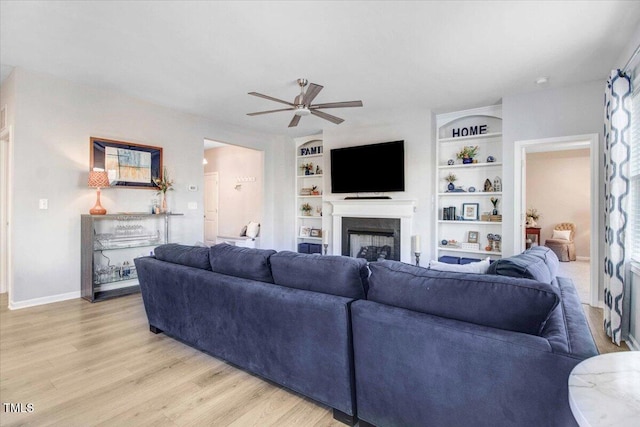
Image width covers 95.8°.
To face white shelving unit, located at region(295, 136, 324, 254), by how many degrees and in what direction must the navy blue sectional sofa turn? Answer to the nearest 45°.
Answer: approximately 45° to its left

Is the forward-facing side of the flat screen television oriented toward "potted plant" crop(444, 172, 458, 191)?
no

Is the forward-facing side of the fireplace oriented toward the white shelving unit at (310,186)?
no

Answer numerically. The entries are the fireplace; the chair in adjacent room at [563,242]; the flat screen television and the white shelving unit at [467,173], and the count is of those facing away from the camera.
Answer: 0

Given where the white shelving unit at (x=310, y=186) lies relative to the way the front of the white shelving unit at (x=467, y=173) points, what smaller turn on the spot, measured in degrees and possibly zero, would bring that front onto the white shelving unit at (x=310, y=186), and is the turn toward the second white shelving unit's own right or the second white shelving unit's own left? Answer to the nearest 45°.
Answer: approximately 45° to the second white shelving unit's own right

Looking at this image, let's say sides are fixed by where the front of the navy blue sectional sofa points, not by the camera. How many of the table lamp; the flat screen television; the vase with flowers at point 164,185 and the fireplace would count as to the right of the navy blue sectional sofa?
0

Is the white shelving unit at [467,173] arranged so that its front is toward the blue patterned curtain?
no

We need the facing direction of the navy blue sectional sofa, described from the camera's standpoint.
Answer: facing away from the viewer and to the right of the viewer

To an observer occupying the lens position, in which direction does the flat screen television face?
facing the viewer and to the left of the viewer

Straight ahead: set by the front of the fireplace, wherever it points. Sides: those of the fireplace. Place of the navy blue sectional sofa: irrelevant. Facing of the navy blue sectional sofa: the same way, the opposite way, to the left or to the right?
the opposite way

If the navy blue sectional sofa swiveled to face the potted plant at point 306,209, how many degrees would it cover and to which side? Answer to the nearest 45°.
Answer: approximately 45° to its left

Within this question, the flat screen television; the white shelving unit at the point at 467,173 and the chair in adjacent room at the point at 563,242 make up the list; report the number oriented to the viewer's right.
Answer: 0

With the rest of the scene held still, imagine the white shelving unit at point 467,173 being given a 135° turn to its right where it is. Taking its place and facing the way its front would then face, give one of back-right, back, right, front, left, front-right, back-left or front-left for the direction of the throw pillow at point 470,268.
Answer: back

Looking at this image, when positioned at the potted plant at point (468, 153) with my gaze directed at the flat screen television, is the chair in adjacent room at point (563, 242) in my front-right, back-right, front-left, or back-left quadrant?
back-right

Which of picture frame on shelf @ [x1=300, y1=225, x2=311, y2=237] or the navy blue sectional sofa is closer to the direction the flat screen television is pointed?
the navy blue sectional sofa

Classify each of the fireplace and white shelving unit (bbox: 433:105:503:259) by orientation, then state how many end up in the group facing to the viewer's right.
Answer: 0

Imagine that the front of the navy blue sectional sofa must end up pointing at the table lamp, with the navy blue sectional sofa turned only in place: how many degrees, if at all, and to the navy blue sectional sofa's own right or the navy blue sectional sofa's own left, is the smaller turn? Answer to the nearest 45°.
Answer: approximately 90° to the navy blue sectional sofa's own left

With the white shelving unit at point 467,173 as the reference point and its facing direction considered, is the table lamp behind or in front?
in front

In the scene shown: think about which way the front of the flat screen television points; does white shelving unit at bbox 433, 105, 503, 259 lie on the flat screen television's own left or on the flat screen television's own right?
on the flat screen television's own left

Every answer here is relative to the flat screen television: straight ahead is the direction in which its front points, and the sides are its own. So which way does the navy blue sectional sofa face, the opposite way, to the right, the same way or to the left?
the opposite way
